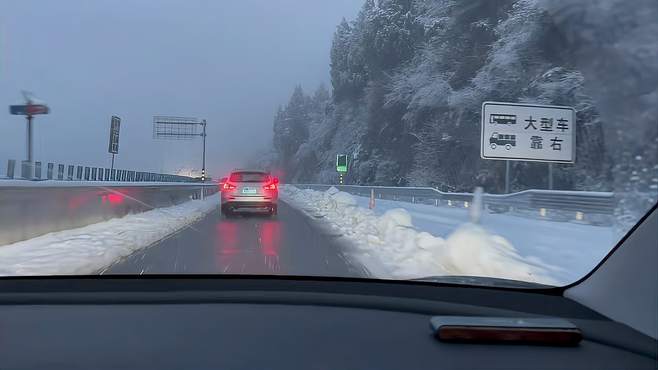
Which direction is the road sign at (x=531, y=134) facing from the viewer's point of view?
toward the camera

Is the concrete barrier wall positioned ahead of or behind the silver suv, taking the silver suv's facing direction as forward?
behind

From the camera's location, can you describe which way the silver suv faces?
facing away from the viewer

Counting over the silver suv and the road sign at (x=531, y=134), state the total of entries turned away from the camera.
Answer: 1

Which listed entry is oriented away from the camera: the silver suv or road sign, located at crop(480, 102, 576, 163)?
the silver suv

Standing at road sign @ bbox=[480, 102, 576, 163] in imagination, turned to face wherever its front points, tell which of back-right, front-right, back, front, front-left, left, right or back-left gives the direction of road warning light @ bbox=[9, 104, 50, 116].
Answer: right

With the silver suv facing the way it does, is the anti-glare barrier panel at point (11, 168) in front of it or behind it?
behind

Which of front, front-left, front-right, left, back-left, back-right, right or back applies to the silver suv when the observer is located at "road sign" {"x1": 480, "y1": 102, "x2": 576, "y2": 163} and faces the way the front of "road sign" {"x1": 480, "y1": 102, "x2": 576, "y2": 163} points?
back-right
